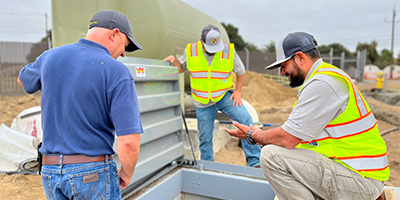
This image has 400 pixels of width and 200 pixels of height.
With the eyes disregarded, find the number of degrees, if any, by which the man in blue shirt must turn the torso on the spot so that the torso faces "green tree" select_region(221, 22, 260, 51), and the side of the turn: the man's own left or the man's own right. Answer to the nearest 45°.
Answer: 0° — they already face it

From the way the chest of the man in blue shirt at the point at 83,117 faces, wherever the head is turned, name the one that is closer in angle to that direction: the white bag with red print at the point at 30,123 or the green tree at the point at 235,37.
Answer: the green tree

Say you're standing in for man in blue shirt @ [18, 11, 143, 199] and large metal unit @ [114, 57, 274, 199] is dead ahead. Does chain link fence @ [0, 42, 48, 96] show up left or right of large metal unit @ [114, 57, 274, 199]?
left

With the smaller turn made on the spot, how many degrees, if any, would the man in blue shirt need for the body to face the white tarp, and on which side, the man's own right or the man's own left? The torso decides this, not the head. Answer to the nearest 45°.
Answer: approximately 45° to the man's own left

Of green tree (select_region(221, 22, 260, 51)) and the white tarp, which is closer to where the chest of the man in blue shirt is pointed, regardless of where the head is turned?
the green tree

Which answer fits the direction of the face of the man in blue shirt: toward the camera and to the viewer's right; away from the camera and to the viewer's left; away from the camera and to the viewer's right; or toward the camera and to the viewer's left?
away from the camera and to the viewer's right

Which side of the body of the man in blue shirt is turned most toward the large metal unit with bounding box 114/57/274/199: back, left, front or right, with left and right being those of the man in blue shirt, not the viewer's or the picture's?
front

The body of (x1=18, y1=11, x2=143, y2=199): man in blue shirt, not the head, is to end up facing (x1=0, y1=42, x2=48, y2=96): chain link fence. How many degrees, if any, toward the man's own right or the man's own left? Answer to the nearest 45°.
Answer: approximately 45° to the man's own left

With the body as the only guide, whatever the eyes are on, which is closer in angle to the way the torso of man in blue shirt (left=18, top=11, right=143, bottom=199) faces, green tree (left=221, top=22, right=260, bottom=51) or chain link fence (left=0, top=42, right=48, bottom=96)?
the green tree

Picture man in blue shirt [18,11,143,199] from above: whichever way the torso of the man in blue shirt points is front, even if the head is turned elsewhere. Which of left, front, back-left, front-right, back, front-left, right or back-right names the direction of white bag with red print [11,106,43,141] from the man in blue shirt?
front-left

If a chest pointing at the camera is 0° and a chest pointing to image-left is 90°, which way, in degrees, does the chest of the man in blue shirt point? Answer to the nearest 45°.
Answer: approximately 225°
